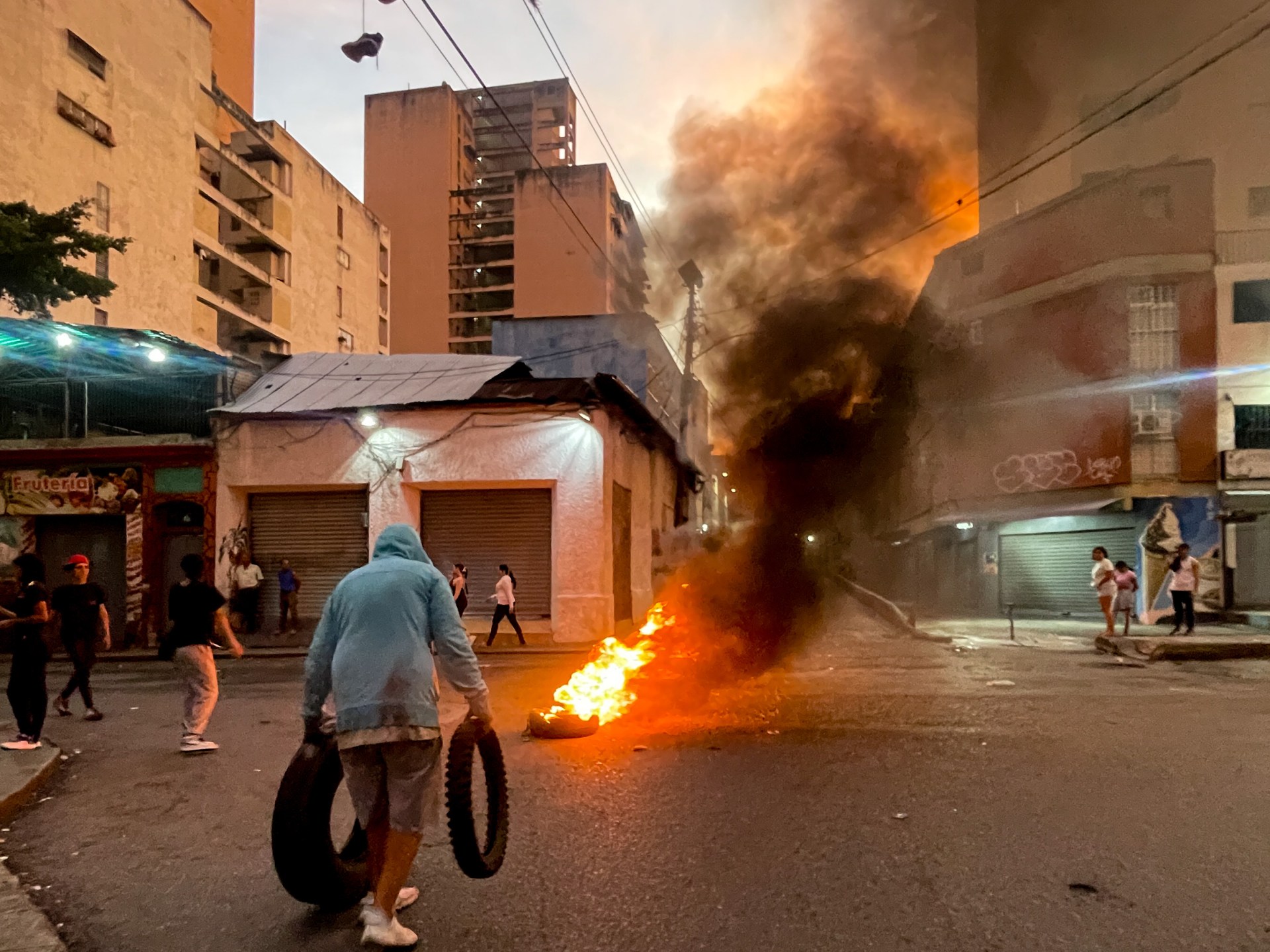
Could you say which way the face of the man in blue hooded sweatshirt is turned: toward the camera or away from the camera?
away from the camera

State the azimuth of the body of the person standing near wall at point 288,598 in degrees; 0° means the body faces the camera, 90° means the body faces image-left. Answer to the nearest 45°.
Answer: approximately 0°

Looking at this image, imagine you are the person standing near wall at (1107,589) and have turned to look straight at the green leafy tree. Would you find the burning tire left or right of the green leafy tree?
left

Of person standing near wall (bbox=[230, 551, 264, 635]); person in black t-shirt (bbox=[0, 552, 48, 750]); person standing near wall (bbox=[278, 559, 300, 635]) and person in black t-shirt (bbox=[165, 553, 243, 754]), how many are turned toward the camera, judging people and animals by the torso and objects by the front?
2
